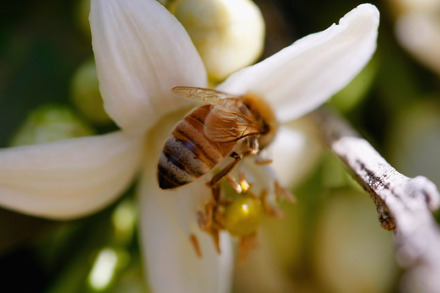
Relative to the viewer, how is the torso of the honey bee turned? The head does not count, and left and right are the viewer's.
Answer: facing away from the viewer and to the right of the viewer
